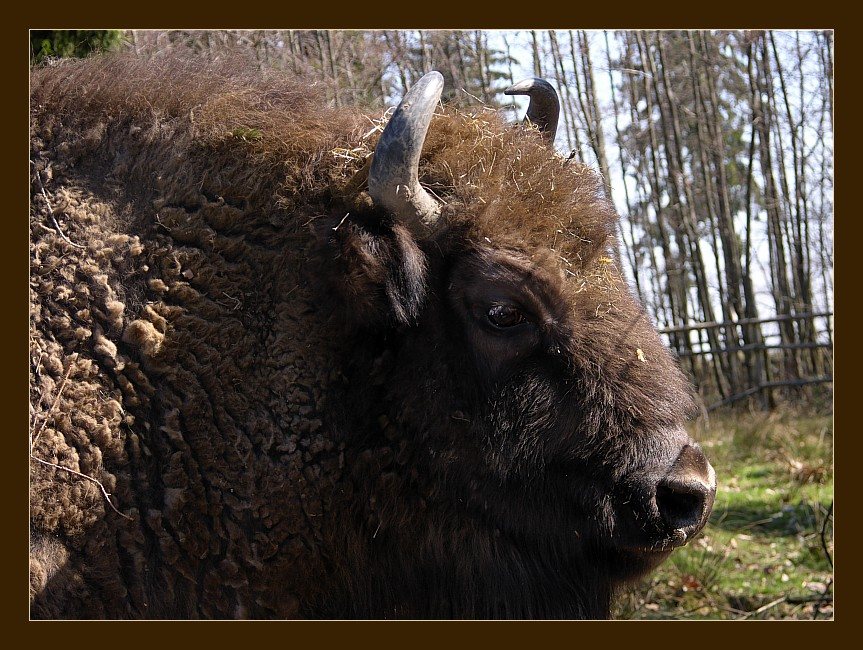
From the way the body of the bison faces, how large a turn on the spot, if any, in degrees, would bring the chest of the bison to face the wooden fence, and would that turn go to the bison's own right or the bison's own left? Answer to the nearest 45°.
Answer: approximately 45° to the bison's own left

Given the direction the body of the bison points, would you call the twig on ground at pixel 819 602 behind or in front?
in front

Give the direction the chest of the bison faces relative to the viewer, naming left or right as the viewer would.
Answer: facing to the right of the viewer
